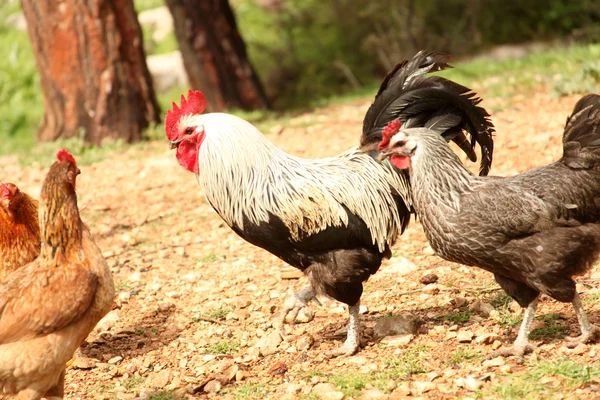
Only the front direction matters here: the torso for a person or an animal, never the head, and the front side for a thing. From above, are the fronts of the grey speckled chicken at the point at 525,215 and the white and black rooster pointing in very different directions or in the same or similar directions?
same or similar directions

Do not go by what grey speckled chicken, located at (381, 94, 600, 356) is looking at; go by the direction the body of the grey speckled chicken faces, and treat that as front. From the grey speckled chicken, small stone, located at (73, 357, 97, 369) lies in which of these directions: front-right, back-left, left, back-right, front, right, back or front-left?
front

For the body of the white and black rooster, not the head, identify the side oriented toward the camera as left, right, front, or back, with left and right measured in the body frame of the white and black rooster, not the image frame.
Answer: left

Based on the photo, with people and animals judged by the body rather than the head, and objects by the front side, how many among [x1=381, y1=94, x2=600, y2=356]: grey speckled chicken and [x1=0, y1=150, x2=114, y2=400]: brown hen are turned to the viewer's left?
1

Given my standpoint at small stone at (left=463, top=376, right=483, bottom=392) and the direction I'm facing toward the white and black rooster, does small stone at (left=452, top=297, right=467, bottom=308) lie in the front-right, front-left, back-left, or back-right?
front-right

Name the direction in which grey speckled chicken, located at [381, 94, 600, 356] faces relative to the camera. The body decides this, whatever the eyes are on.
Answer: to the viewer's left

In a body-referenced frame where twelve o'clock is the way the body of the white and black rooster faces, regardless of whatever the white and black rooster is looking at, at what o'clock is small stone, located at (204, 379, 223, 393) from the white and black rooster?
The small stone is roughly at 11 o'clock from the white and black rooster.

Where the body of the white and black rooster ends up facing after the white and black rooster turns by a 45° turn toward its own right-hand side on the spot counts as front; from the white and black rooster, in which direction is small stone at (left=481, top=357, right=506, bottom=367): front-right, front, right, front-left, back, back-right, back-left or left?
back

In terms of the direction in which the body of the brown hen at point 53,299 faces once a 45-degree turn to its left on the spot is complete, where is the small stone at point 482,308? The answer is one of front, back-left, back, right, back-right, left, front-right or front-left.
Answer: front-right

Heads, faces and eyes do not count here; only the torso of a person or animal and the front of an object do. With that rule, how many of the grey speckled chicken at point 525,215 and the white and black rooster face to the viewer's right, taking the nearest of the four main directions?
0

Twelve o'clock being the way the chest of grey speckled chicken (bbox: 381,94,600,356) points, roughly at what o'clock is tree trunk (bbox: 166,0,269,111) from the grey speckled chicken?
The tree trunk is roughly at 2 o'clock from the grey speckled chicken.
